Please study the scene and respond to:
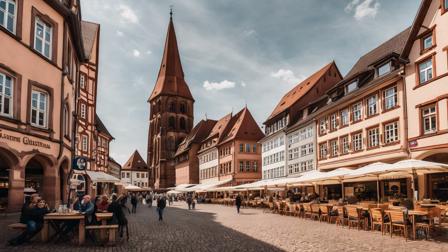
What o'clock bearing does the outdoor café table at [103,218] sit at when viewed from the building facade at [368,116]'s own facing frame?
The outdoor café table is roughly at 11 o'clock from the building facade.

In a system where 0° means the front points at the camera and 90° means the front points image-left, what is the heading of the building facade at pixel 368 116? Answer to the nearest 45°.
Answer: approximately 45°

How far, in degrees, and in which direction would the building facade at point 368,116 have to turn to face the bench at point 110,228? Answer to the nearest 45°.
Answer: approximately 45° to its left

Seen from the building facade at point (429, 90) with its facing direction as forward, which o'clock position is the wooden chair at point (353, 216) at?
The wooden chair is roughly at 11 o'clock from the building facade.
